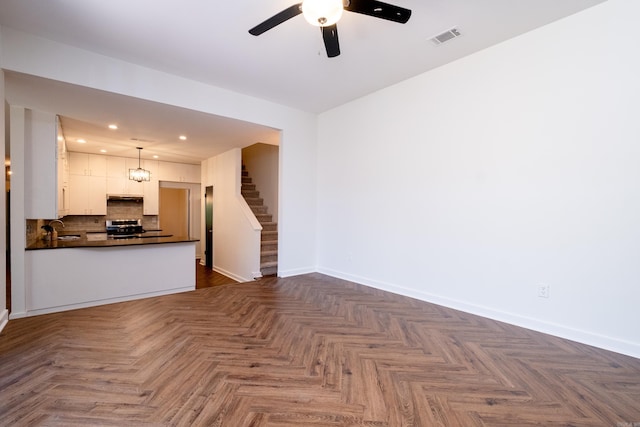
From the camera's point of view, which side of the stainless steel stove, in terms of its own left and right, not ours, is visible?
front

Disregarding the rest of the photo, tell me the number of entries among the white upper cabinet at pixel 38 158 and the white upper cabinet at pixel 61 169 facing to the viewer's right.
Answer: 2

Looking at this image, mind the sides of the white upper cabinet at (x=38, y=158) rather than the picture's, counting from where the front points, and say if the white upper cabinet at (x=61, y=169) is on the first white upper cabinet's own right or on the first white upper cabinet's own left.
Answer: on the first white upper cabinet's own left

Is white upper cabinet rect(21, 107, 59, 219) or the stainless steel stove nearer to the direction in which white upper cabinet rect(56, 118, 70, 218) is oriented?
the stainless steel stove

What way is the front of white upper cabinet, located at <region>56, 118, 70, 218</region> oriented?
to the viewer's right

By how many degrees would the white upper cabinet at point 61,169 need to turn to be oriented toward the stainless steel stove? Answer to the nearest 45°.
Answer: approximately 45° to its left

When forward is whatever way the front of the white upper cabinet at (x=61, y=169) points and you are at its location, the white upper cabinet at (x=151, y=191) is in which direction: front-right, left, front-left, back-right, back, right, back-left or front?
front-left

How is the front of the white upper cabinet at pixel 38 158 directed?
to the viewer's right

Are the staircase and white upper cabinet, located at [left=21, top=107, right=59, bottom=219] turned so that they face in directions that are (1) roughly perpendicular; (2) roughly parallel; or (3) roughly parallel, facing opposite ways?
roughly perpendicular

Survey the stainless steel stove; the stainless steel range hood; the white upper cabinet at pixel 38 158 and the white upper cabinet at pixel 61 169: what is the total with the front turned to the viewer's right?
2

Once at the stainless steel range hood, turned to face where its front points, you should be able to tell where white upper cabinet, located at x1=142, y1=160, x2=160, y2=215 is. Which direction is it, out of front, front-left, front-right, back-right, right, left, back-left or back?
left

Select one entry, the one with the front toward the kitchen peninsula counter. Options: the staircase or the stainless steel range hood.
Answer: the stainless steel range hood

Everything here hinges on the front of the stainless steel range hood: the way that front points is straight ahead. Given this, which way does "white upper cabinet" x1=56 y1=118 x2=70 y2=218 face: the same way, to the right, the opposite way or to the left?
to the left

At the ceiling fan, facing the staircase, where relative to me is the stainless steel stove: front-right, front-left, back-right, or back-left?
front-left

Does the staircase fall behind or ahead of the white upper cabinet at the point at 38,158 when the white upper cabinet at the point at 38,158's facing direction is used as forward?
ahead

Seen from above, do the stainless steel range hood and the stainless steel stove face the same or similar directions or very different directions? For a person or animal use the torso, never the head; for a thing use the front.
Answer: same or similar directions

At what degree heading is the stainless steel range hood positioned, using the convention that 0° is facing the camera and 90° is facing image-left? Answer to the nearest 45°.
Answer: approximately 0°
